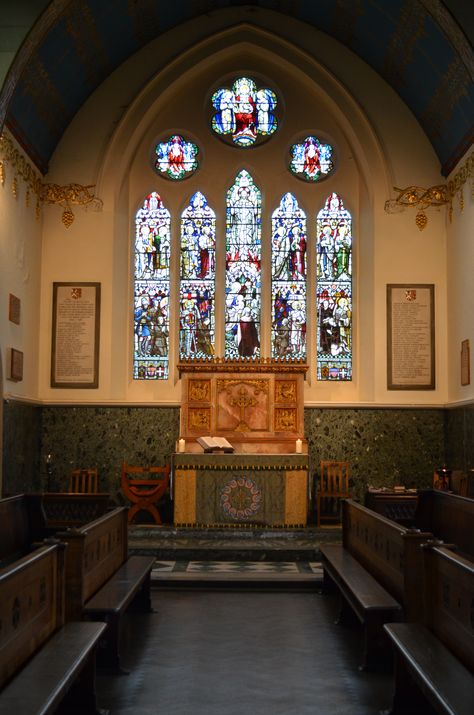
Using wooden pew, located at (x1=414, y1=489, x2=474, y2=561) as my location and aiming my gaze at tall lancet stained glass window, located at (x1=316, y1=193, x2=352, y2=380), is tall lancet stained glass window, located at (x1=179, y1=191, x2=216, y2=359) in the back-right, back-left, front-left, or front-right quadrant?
front-left

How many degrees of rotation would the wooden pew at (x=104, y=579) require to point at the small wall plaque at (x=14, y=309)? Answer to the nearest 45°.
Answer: approximately 90° to its left

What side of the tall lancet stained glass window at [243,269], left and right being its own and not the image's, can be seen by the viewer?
front

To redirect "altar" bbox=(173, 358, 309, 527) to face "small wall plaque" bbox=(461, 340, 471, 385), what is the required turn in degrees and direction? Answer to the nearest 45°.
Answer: approximately 90° to its left

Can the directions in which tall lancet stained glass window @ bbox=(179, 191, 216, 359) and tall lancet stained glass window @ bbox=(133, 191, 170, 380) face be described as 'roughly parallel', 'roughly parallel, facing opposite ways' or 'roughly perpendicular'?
roughly parallel

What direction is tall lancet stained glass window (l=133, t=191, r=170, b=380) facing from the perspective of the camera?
toward the camera

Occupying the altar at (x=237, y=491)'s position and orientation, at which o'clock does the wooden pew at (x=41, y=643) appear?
The wooden pew is roughly at 12 o'clock from the altar.

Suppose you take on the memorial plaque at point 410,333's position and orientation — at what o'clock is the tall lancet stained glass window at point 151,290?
The tall lancet stained glass window is roughly at 3 o'clock from the memorial plaque.

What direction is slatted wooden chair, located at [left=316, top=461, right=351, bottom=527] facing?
toward the camera

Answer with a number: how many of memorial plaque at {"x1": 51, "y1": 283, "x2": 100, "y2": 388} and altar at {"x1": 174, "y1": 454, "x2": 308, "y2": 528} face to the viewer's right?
0

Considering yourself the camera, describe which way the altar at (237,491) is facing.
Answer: facing the viewer

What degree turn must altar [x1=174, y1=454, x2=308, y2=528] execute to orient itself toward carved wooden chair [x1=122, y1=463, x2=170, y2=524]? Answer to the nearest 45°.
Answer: approximately 135° to its right

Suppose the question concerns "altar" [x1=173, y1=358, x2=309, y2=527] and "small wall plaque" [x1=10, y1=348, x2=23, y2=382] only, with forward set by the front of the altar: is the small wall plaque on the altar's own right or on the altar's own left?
on the altar's own right

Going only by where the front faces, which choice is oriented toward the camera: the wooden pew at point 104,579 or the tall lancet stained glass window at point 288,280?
the tall lancet stained glass window

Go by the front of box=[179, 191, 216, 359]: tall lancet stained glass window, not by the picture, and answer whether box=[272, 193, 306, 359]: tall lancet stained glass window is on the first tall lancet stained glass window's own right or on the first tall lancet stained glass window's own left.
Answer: on the first tall lancet stained glass window's own left
